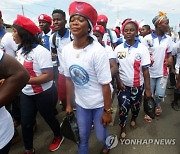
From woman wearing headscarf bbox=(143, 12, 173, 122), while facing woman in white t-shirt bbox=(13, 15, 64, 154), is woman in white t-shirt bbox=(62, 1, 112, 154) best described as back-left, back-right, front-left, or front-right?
front-left

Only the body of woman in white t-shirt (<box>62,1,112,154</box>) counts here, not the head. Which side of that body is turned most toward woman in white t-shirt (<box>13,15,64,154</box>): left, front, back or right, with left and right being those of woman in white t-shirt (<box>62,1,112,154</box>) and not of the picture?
right

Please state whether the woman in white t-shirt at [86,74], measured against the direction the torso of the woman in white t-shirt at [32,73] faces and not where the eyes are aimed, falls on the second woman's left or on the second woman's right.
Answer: on the second woman's left

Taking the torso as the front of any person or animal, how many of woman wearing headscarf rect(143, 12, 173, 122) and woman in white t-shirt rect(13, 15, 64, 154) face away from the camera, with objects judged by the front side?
0

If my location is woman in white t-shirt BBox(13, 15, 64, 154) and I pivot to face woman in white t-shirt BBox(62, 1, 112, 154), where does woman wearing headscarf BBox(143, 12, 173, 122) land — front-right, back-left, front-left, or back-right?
front-left

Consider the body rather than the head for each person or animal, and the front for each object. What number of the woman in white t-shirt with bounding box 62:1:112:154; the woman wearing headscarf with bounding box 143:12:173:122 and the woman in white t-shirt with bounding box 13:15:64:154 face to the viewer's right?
0

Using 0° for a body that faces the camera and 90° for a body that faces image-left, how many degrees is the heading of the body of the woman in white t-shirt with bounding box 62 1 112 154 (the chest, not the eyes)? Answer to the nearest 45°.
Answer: approximately 45°

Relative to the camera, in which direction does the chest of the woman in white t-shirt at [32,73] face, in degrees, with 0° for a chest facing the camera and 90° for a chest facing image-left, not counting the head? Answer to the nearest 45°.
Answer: approximately 45°

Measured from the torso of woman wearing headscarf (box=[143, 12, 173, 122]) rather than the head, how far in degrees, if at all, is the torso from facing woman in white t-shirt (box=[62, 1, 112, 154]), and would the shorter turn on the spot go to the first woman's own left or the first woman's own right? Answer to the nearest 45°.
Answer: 0° — they already face them

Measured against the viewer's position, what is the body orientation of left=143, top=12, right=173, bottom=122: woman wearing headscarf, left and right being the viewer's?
facing the viewer

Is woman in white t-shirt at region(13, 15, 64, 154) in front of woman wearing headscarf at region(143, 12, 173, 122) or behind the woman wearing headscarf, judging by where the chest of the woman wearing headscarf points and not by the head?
in front
